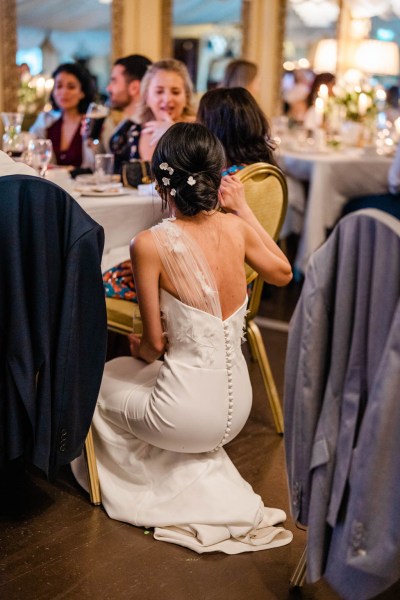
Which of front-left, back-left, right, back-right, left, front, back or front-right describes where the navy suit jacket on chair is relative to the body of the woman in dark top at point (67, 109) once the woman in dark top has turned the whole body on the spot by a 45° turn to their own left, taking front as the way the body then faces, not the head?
front

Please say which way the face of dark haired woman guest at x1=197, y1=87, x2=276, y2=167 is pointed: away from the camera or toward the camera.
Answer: away from the camera

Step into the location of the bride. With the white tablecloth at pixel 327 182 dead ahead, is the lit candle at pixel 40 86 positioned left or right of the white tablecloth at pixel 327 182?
left

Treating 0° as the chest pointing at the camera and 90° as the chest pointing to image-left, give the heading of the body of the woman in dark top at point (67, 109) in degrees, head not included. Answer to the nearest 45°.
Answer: approximately 45°

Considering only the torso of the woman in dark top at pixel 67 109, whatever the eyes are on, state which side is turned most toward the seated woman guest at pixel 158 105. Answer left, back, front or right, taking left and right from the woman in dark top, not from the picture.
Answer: left

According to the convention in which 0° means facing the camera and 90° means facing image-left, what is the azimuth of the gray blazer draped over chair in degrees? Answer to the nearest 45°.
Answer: approximately 225°

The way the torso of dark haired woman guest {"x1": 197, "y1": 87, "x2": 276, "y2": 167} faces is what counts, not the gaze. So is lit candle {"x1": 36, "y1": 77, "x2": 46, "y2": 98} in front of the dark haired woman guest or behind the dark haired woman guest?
in front

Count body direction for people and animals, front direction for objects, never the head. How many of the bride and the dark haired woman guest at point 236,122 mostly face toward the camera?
0

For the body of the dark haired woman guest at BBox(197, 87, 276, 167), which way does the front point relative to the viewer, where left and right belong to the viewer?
facing away from the viewer and to the left of the viewer

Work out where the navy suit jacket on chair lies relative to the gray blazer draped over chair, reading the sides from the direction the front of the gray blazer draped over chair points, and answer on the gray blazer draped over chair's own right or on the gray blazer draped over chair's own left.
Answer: on the gray blazer draped over chair's own left

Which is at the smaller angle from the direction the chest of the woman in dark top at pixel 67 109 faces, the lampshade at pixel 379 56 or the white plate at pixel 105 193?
the white plate

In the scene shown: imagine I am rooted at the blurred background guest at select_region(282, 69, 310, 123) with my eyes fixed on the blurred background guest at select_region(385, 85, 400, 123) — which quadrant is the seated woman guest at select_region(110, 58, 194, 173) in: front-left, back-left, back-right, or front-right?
back-right

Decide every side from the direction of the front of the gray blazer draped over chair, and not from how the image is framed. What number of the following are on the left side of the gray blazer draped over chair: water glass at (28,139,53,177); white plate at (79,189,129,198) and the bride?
3

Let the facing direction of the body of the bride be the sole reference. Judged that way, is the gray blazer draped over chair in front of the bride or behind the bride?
behind

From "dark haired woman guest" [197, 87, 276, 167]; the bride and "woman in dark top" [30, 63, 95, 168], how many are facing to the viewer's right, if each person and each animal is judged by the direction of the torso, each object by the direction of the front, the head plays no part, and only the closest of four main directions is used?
0

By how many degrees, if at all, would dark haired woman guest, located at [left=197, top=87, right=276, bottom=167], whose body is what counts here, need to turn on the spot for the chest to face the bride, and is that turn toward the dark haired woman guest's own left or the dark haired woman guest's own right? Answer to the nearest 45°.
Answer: approximately 135° to the dark haired woman guest's own left
